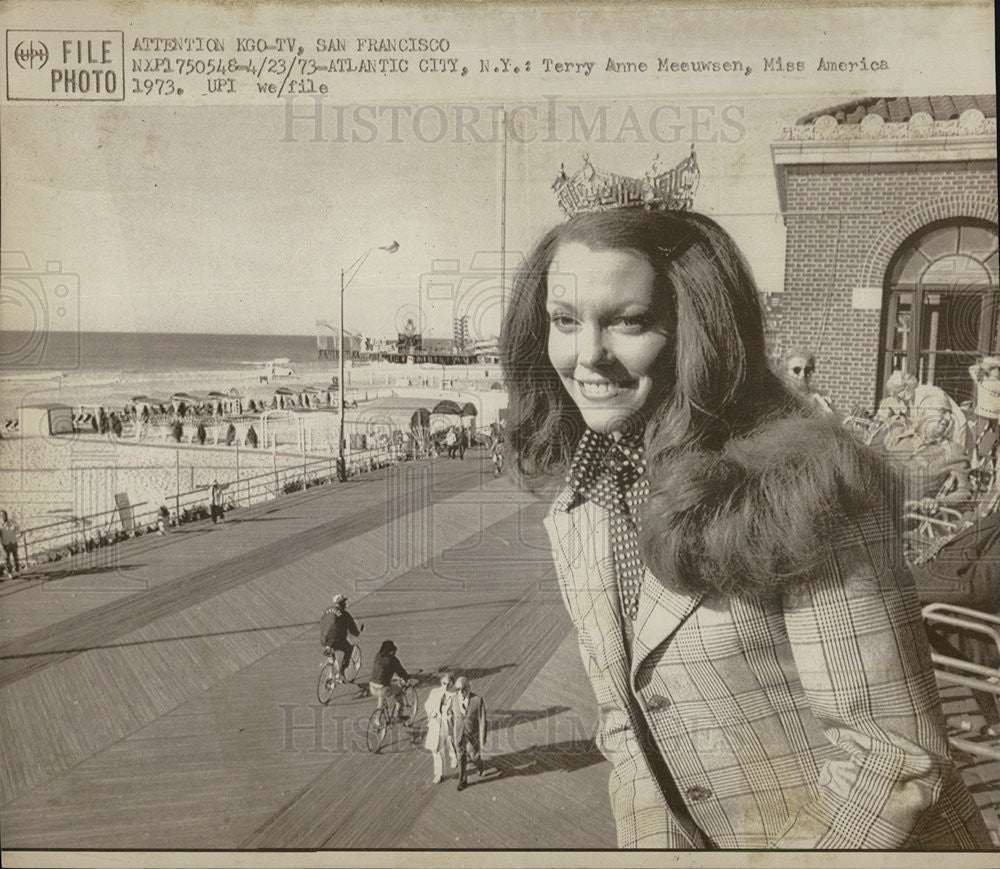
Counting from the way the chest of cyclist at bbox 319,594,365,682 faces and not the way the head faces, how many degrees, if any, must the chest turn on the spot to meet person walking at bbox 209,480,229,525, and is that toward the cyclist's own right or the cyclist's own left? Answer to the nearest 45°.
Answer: approximately 90° to the cyclist's own left

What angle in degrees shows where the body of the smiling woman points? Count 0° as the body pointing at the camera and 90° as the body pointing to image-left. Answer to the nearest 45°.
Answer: approximately 45°

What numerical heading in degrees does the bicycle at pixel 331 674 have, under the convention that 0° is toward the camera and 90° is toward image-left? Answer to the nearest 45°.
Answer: approximately 225°
